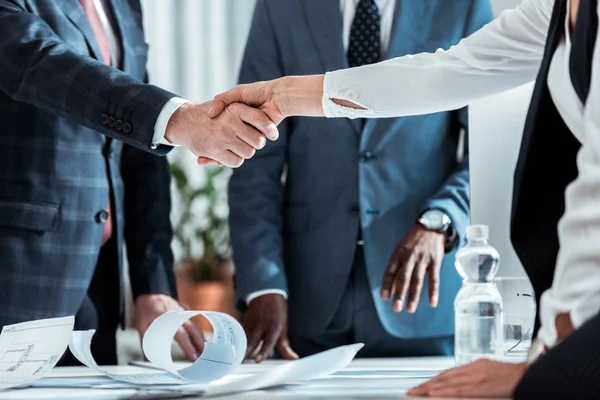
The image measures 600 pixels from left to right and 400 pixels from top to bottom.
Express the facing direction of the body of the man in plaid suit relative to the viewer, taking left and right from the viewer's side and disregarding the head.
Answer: facing the viewer and to the right of the viewer

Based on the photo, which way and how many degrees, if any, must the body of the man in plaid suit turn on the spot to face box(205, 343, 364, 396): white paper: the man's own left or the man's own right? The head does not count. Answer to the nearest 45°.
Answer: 0° — they already face it

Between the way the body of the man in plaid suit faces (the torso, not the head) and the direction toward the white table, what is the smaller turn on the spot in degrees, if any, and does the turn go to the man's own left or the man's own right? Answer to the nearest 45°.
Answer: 0° — they already face it

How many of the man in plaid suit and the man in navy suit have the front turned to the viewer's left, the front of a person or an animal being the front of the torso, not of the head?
0

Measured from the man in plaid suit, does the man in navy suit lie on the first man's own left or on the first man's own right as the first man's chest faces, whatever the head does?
on the first man's own left

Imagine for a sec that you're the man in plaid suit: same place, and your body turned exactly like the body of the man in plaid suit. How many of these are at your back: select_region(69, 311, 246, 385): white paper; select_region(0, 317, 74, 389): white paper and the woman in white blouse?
0

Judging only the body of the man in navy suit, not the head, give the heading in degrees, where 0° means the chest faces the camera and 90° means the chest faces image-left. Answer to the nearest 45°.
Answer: approximately 0°

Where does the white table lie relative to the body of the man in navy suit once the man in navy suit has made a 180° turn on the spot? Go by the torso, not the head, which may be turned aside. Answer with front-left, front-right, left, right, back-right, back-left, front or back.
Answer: back

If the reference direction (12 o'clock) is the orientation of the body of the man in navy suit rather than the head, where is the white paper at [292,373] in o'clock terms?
The white paper is roughly at 12 o'clock from the man in navy suit.
